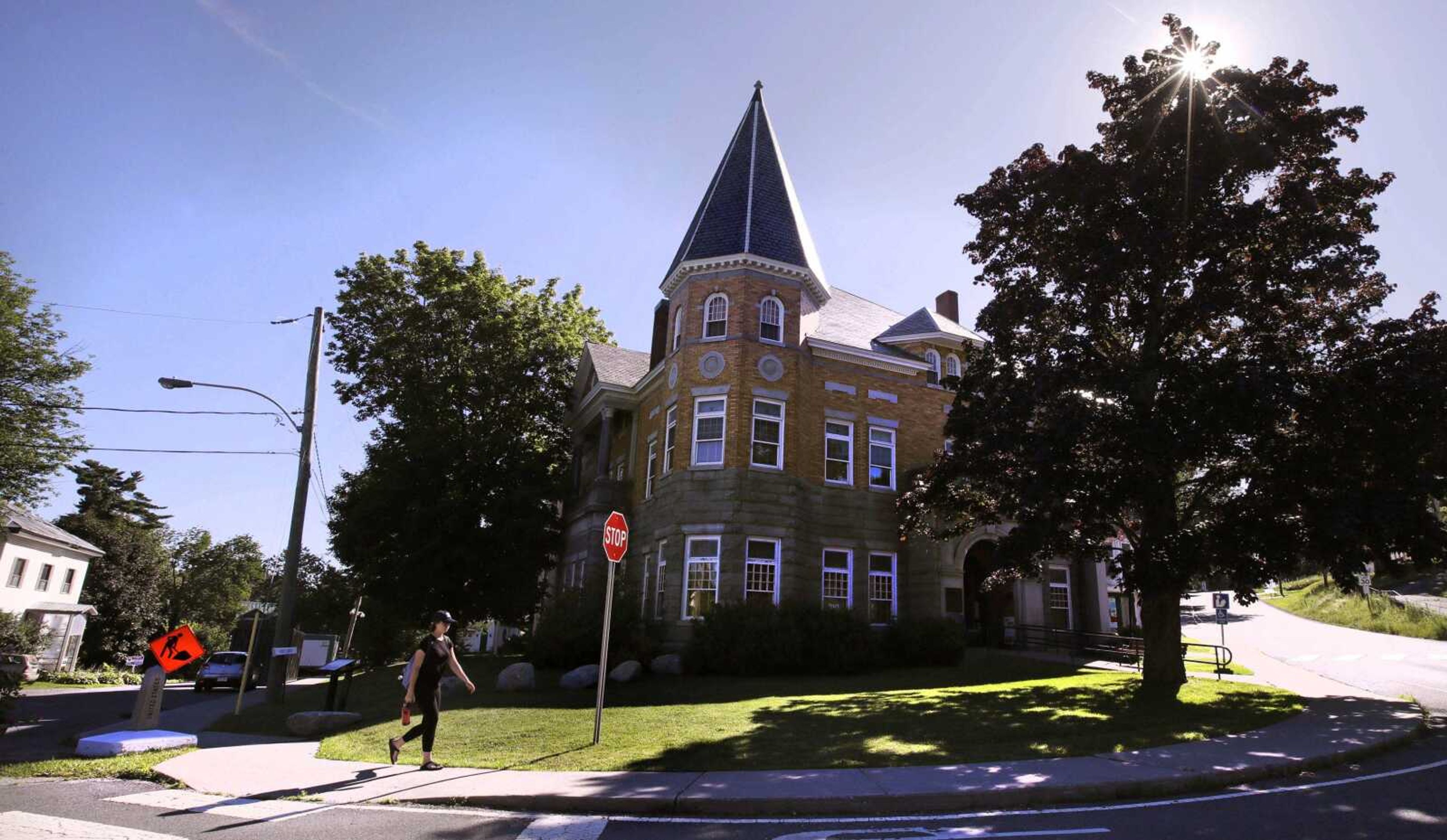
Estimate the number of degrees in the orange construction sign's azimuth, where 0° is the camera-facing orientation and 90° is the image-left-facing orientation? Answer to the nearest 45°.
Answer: approximately 0°

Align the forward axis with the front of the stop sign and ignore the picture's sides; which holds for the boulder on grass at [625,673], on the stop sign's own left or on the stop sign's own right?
on the stop sign's own left

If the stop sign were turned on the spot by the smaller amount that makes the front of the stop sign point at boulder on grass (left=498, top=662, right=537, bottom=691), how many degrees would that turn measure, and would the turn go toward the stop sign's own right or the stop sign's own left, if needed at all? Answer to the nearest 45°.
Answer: approximately 135° to the stop sign's own left

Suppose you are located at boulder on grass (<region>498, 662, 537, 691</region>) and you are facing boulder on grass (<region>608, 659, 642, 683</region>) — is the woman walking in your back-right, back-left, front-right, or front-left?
back-right

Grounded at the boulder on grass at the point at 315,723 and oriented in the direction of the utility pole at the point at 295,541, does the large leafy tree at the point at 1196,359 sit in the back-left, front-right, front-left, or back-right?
back-right

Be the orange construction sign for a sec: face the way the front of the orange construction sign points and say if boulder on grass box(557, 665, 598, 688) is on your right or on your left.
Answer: on your left

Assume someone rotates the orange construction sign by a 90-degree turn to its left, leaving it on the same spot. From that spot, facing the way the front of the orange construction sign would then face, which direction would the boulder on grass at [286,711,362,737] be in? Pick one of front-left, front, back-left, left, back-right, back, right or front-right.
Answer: front

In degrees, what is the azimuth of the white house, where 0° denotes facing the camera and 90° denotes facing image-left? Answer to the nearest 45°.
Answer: approximately 315°

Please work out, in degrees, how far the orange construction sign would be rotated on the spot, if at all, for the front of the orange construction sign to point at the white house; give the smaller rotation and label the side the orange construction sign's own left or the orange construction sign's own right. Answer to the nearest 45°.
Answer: approximately 180°

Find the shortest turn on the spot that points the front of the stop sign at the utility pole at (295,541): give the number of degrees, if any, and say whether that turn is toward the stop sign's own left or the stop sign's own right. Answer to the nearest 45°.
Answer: approximately 180°

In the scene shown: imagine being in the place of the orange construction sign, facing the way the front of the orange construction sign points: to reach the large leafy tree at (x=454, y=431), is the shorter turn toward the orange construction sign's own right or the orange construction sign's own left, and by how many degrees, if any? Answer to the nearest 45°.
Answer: approximately 135° to the orange construction sign's own left

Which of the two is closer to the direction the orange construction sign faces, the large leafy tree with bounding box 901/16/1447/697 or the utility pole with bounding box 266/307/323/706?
the large leafy tree
